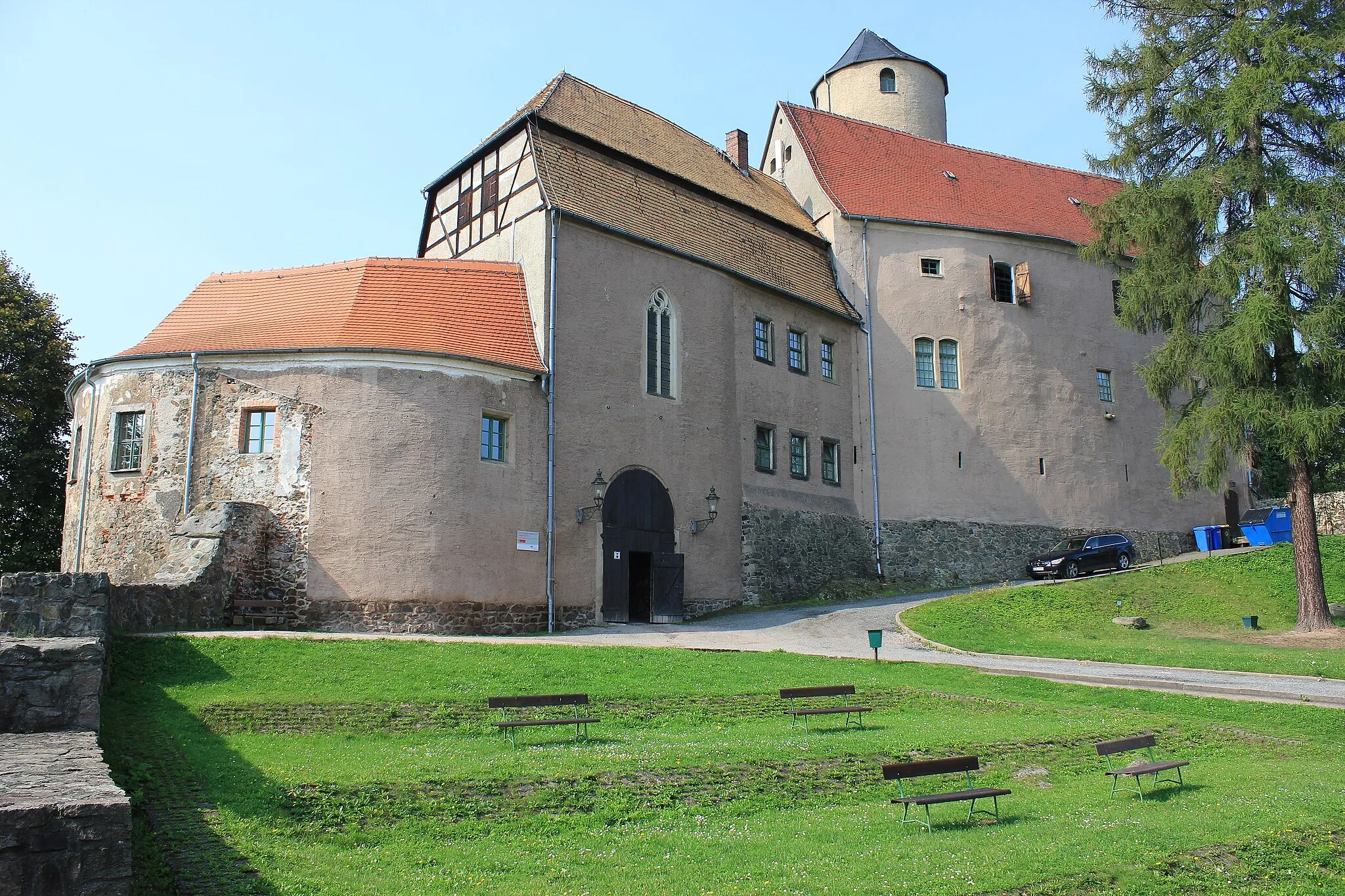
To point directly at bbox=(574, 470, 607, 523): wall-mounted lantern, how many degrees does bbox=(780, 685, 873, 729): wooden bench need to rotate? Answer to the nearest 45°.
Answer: approximately 180°

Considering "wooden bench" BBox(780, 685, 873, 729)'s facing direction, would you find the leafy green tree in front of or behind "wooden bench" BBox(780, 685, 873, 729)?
behind

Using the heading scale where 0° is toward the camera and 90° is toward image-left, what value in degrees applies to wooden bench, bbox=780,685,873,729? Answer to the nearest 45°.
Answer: approximately 315°

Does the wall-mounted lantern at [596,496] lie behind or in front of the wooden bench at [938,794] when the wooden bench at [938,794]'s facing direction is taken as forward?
behind

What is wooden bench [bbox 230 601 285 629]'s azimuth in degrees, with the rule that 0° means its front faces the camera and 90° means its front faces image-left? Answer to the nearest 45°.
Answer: approximately 0°

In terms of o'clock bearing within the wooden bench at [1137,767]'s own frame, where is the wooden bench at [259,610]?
the wooden bench at [259,610] is roughly at 5 o'clock from the wooden bench at [1137,767].

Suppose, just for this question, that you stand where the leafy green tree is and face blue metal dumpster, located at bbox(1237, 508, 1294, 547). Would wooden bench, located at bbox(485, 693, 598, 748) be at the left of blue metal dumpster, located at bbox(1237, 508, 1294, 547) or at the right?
right

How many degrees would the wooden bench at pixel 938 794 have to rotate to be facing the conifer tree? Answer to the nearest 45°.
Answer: approximately 90° to its left
